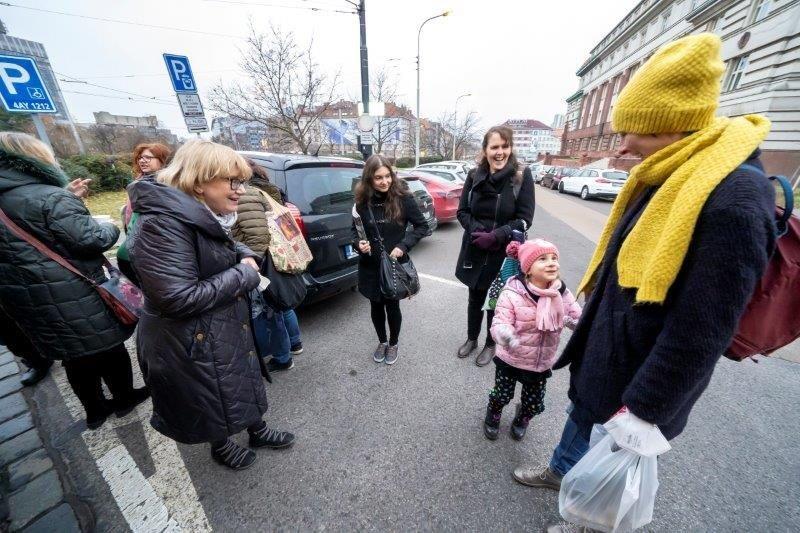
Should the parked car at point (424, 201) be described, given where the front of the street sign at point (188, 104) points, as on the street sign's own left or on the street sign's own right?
on the street sign's own left

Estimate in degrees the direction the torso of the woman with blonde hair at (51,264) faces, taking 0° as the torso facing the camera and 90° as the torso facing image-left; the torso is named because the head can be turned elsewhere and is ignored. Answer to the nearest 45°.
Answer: approximately 225°

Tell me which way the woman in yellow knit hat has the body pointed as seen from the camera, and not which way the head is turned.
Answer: to the viewer's left

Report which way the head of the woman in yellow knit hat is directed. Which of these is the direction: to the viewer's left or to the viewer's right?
to the viewer's left

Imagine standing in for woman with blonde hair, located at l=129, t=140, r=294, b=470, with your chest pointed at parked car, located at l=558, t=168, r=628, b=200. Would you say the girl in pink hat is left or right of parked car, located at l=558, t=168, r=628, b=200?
right
